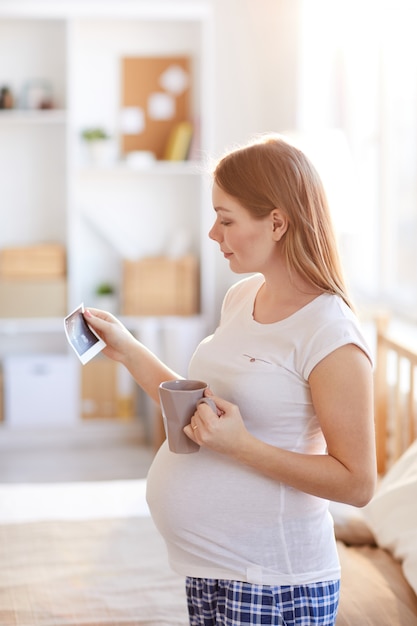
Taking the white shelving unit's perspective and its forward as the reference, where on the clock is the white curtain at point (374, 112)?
The white curtain is roughly at 10 o'clock from the white shelving unit.

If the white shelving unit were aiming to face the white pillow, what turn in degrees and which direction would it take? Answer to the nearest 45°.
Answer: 0° — it already faces it

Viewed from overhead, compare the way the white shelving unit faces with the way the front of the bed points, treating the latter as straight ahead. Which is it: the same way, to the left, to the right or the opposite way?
to the left

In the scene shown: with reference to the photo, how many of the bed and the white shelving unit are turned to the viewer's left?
1

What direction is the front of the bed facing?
to the viewer's left

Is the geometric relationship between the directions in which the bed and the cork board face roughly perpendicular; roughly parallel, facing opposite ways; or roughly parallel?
roughly perpendicular

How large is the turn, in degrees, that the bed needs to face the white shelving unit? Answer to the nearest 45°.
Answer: approximately 90° to its right

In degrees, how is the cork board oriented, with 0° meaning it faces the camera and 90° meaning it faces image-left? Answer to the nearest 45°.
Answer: approximately 0°

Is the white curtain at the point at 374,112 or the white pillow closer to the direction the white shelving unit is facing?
the white pillow
